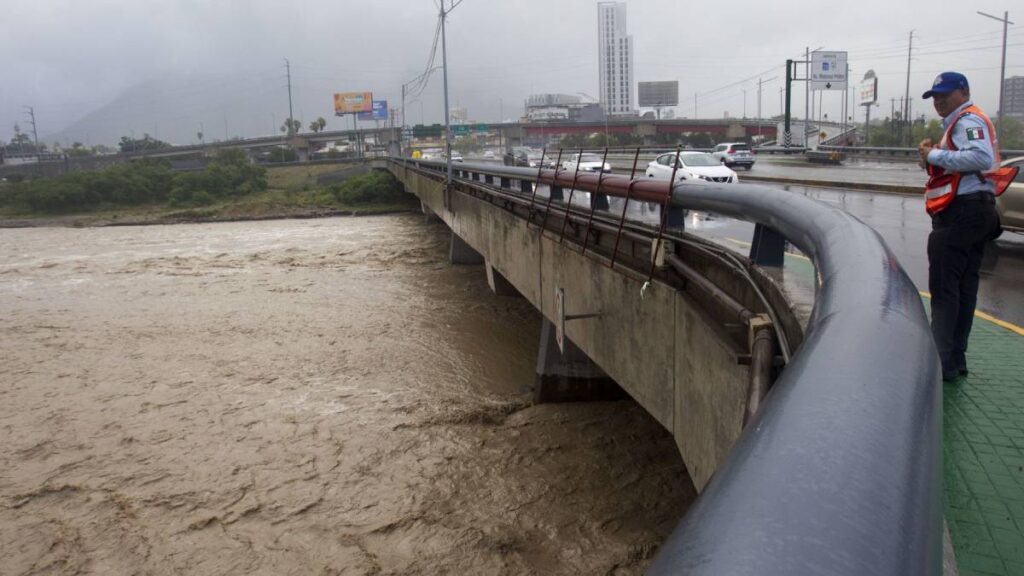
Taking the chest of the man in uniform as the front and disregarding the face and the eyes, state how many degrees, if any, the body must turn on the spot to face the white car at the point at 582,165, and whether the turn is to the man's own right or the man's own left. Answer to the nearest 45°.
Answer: approximately 45° to the man's own right

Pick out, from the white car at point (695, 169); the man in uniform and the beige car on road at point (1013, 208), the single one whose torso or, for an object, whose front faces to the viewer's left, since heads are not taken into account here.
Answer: the man in uniform

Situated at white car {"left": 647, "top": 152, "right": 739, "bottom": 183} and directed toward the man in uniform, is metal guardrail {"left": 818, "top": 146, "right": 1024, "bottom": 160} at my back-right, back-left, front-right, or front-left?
back-left

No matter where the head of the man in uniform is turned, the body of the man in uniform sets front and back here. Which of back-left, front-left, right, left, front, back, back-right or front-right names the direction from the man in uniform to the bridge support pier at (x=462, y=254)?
front-right

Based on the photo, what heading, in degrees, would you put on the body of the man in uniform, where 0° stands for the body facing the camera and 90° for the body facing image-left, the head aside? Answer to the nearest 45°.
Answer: approximately 90°

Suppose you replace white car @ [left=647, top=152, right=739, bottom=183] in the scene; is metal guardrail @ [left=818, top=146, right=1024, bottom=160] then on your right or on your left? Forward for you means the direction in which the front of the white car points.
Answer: on your left

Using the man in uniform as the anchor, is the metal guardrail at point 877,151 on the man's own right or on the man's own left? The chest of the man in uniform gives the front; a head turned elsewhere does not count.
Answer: on the man's own right

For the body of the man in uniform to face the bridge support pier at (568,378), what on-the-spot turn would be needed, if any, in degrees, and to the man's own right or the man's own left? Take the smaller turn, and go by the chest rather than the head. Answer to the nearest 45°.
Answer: approximately 45° to the man's own right
